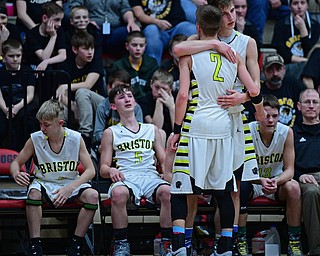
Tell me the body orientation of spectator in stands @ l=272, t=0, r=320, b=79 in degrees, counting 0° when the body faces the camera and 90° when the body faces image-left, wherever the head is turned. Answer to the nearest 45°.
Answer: approximately 0°

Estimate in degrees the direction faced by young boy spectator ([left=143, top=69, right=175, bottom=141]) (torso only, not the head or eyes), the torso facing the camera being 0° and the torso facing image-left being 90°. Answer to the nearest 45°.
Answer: approximately 0°

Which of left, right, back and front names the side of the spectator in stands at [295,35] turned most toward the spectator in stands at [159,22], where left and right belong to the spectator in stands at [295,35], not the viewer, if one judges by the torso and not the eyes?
right

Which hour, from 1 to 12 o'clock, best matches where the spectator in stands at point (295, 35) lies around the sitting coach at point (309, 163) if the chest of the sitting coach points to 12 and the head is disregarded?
The spectator in stands is roughly at 6 o'clock from the sitting coach.

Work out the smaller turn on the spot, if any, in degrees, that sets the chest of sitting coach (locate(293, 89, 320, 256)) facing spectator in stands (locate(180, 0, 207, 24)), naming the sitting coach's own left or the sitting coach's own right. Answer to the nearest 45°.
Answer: approximately 135° to the sitting coach's own right

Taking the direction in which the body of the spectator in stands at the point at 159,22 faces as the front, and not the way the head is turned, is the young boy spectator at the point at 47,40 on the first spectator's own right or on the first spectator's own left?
on the first spectator's own right

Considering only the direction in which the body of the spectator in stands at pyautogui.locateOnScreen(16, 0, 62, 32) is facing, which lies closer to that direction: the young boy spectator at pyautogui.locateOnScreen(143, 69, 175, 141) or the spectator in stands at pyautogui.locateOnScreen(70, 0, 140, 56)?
the young boy spectator
